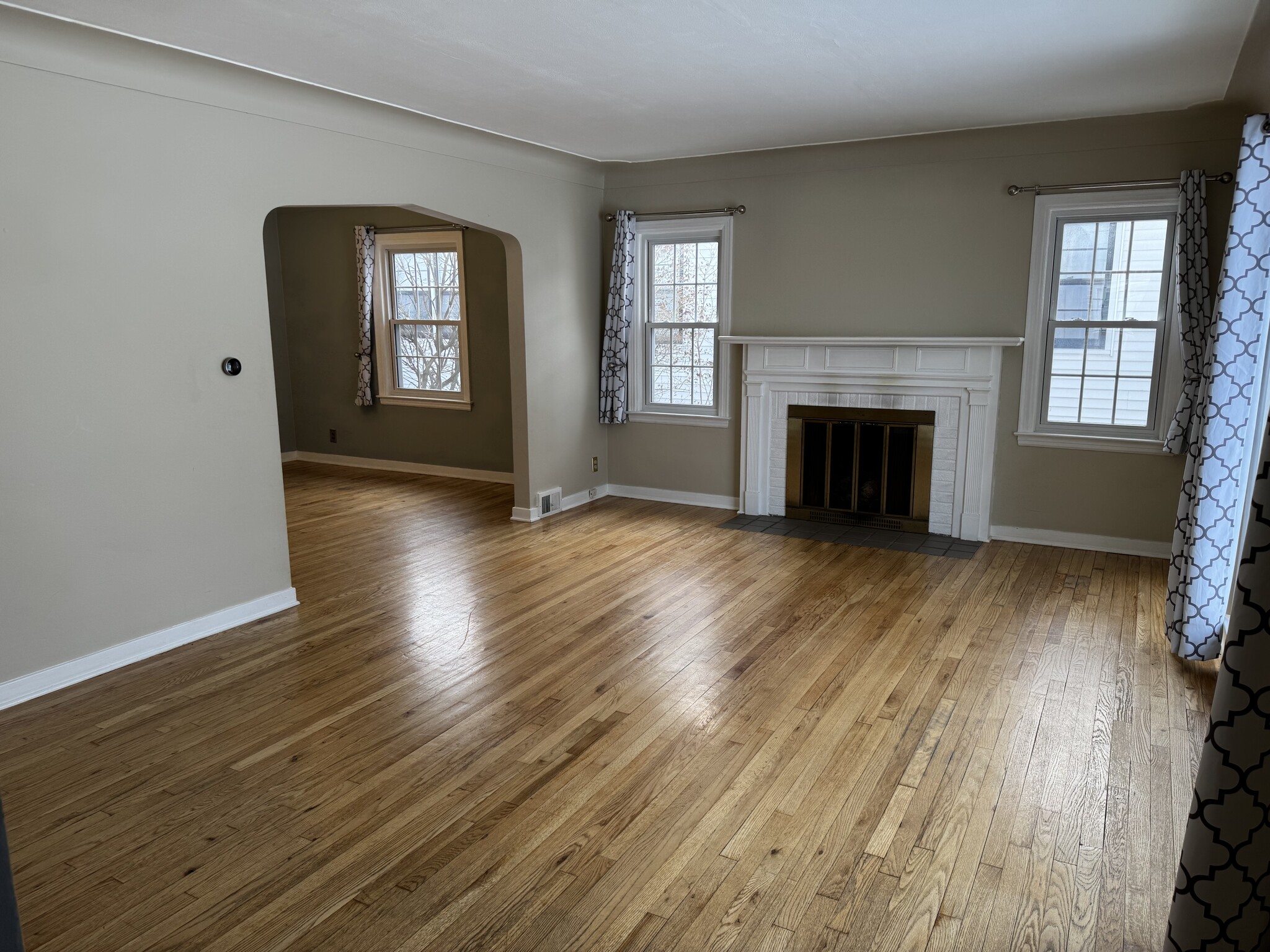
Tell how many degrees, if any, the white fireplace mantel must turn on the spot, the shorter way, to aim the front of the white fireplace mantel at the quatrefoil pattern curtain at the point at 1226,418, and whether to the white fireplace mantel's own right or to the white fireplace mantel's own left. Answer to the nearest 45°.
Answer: approximately 45° to the white fireplace mantel's own left

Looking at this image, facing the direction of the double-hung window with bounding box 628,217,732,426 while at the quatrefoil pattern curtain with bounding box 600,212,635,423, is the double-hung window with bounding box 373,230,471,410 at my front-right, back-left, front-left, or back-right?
back-left

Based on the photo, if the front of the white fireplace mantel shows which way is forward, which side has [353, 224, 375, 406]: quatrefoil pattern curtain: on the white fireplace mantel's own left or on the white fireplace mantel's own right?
on the white fireplace mantel's own right

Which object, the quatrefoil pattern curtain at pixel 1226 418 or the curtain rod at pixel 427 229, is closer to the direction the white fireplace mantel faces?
the quatrefoil pattern curtain

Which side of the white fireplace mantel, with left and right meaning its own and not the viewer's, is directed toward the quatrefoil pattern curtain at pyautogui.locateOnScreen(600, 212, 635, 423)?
right

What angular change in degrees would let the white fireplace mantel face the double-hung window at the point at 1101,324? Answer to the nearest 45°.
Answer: approximately 90° to its left

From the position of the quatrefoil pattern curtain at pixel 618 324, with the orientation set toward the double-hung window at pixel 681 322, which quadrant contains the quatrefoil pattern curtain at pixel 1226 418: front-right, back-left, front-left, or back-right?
front-right

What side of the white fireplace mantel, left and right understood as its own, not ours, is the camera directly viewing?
front

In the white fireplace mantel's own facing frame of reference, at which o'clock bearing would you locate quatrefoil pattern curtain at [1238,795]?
The quatrefoil pattern curtain is roughly at 12 o'clock from the white fireplace mantel.

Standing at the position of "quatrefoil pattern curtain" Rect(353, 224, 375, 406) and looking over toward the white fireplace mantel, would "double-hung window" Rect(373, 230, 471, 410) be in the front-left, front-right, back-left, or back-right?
front-left

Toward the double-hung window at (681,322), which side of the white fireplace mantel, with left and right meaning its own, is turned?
right

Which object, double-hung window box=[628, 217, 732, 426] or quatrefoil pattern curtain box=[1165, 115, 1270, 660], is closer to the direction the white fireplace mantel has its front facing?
the quatrefoil pattern curtain

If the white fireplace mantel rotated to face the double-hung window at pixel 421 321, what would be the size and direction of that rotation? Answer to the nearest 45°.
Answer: approximately 90° to its right
